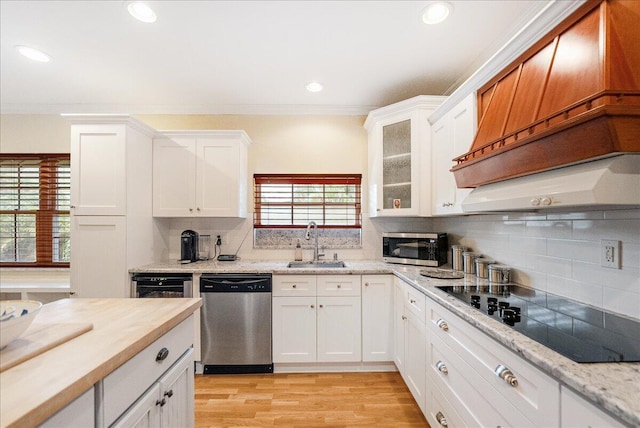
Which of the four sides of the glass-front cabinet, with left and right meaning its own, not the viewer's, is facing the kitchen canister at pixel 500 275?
left

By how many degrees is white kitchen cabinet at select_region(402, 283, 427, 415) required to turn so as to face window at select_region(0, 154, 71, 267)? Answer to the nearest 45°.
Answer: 0° — it already faces it

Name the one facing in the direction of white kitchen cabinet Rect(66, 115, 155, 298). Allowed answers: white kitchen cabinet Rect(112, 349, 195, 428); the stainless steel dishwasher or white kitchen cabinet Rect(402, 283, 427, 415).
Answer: white kitchen cabinet Rect(402, 283, 427, 415)

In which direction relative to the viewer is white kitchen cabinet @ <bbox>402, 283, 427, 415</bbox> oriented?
to the viewer's left

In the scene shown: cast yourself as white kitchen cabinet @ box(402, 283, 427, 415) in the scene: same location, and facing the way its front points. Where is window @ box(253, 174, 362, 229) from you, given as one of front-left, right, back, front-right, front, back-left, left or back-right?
front-right

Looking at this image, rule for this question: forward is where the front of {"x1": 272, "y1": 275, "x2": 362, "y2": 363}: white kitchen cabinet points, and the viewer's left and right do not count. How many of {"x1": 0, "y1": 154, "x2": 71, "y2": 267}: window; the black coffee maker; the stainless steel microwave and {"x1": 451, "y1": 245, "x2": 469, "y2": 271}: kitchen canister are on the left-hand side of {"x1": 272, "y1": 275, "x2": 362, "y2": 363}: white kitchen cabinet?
2

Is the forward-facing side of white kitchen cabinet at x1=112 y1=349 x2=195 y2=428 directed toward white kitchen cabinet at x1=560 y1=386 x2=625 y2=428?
yes

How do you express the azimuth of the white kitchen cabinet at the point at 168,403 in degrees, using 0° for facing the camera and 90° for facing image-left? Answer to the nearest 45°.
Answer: approximately 315°

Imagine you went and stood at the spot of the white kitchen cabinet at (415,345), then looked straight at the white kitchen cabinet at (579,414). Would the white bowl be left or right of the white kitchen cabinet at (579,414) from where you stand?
right
